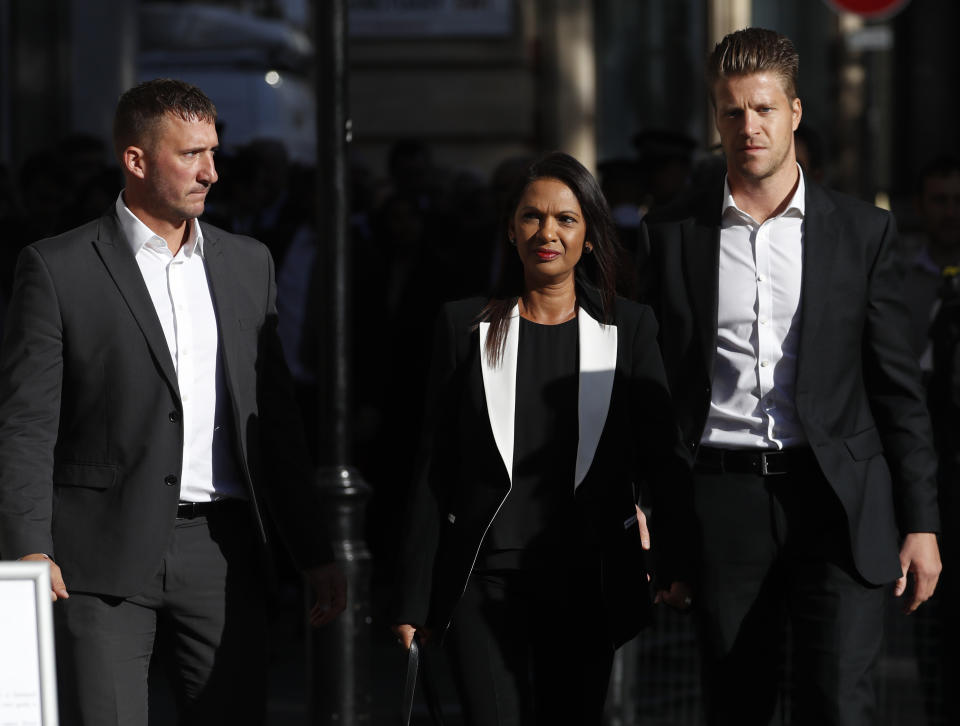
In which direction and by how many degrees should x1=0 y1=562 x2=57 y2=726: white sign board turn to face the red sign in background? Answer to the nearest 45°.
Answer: approximately 135° to its left

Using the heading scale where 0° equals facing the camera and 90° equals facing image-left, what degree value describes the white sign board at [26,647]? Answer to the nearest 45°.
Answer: approximately 0°

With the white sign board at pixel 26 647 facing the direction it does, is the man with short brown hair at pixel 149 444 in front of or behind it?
behind

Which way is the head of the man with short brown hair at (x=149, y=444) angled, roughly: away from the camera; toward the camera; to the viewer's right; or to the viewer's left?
to the viewer's right

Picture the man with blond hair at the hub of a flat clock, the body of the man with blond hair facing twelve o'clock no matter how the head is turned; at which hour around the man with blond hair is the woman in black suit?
The woman in black suit is roughly at 2 o'clock from the man with blond hair.
